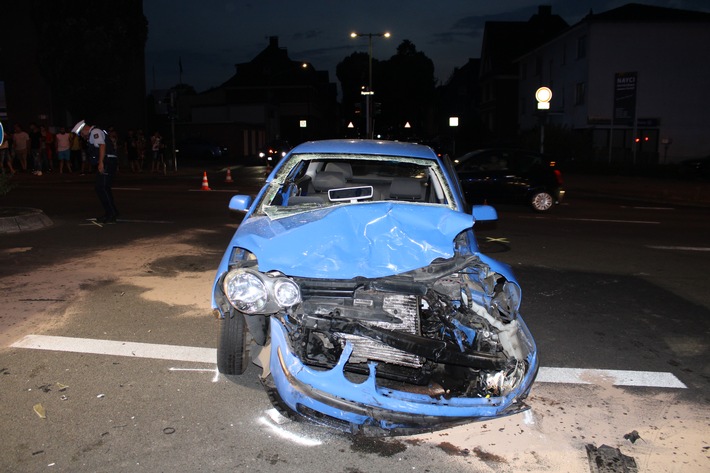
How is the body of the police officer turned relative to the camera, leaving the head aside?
to the viewer's left

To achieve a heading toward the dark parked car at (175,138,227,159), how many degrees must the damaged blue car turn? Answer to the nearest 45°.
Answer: approximately 180°

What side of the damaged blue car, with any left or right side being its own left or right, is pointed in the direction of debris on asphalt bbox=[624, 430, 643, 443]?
front

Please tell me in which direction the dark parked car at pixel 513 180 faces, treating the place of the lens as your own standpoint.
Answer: facing to the left of the viewer

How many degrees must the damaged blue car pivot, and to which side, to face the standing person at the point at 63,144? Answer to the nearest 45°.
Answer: approximately 135° to its right

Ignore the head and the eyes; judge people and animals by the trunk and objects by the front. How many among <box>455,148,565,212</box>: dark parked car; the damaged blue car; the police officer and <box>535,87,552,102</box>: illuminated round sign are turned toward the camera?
2

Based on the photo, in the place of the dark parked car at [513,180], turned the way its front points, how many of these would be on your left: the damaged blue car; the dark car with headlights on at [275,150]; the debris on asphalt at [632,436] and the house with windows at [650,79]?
2

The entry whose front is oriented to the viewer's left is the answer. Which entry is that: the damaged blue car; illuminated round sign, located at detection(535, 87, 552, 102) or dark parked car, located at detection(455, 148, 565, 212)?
the dark parked car

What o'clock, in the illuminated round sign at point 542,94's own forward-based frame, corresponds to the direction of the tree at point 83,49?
The tree is roughly at 3 o'clock from the illuminated round sign.

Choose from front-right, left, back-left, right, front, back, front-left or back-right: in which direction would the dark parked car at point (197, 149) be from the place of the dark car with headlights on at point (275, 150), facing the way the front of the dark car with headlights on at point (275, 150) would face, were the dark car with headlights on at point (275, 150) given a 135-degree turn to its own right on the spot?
front-left
